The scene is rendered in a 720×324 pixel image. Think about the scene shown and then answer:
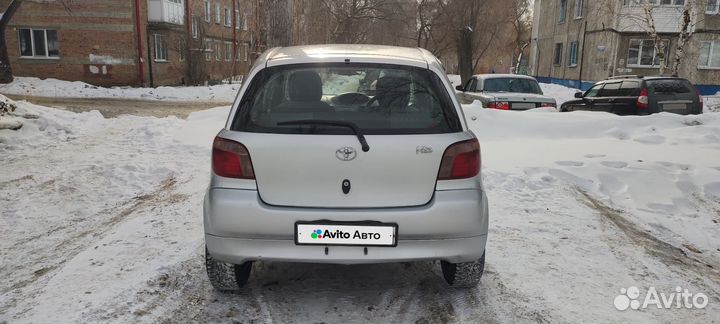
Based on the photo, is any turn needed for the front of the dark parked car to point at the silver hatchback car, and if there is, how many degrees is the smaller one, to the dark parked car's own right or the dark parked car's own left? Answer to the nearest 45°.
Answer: approximately 135° to the dark parked car's own left

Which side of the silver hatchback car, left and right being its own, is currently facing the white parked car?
front

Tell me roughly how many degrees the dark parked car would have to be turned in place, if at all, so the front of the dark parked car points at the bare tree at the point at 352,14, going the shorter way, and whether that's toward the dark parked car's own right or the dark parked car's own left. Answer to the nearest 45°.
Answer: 0° — it already faces it

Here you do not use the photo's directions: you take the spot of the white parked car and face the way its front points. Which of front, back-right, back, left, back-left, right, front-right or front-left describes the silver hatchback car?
back-left

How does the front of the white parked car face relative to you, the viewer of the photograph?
facing away from the viewer and to the left of the viewer

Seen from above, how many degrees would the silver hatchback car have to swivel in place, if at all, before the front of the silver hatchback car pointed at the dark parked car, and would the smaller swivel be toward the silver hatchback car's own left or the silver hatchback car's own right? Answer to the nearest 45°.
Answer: approximately 45° to the silver hatchback car's own right

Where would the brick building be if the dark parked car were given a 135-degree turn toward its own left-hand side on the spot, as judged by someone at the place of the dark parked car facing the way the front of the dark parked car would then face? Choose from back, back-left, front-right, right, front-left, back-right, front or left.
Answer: right

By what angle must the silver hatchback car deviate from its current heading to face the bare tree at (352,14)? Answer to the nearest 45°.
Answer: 0° — it already faces it

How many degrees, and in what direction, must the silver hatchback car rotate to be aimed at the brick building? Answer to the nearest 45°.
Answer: approximately 45° to its left

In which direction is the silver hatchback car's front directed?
away from the camera

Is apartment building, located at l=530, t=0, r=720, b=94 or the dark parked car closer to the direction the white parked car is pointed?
the apartment building

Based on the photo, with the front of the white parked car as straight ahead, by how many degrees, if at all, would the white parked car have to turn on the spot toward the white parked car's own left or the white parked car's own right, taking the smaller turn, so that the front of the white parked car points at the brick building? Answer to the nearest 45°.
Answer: approximately 45° to the white parked car's own left

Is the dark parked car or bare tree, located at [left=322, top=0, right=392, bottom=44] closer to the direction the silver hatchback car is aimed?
the bare tree

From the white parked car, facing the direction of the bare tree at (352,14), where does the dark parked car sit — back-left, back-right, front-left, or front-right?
back-right

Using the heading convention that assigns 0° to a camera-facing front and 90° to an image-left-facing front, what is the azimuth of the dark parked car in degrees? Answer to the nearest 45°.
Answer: approximately 135°

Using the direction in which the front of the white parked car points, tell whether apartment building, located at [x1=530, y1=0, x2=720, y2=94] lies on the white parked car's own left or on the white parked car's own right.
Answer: on the white parked car's own right

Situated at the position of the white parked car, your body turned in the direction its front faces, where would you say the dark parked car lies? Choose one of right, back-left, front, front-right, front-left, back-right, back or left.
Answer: back-right
